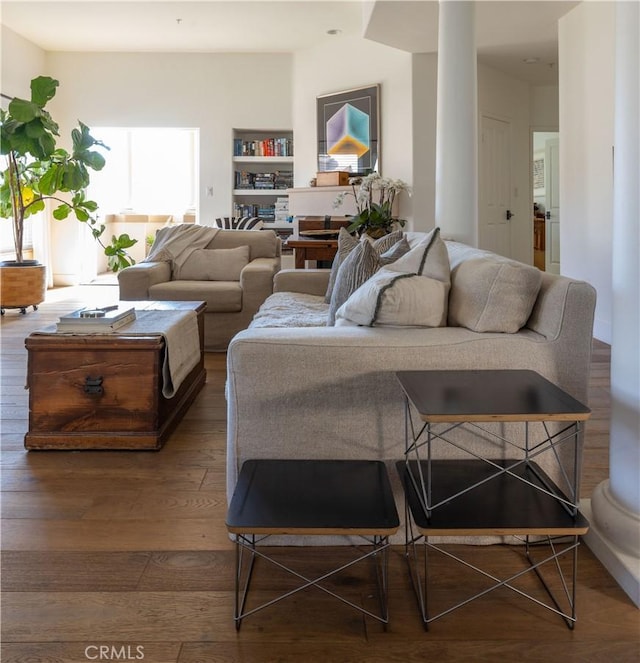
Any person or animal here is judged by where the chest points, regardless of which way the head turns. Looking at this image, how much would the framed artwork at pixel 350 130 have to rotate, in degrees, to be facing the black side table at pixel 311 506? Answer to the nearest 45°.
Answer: approximately 45° to its left

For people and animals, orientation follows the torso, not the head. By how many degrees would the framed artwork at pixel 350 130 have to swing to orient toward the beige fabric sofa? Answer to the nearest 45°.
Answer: approximately 45° to its left

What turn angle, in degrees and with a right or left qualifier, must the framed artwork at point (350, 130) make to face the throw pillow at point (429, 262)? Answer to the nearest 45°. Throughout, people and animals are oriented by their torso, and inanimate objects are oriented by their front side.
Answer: approximately 45° to its left
